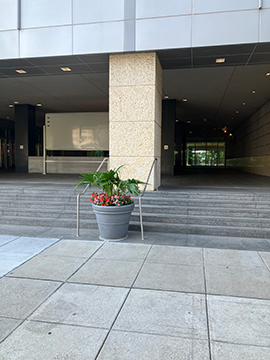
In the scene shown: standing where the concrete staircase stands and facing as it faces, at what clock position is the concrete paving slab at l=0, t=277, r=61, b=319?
The concrete paving slab is roughly at 1 o'clock from the concrete staircase.

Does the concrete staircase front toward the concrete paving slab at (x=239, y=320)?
yes

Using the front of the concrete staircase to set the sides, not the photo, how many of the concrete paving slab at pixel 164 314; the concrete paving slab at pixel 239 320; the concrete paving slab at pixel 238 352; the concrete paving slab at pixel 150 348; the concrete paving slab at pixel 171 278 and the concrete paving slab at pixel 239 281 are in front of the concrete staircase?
6

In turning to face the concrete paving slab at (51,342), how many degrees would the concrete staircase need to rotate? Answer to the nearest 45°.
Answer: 0° — it already faces it

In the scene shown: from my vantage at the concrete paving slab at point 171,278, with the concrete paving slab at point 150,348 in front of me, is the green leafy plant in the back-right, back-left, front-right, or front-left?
back-right

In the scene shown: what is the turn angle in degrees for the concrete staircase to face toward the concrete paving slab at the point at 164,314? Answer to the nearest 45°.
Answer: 0° — it already faces it

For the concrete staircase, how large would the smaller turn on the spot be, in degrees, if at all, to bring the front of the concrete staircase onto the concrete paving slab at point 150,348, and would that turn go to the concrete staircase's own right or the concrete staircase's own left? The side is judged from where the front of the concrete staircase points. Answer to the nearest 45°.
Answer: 0° — it already faces it

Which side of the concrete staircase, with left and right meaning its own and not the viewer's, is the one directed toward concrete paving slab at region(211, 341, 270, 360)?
front

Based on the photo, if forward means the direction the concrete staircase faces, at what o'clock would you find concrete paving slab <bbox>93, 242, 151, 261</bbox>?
The concrete paving slab is roughly at 1 o'clock from the concrete staircase.

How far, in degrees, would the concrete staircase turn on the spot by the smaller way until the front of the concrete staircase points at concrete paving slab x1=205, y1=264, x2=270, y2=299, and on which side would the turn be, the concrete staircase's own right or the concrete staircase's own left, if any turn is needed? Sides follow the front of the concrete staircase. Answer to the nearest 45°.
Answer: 0° — it already faces it

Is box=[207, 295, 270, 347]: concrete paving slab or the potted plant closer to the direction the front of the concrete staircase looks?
the concrete paving slab

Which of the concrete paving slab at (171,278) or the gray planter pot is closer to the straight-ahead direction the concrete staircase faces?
the concrete paving slab

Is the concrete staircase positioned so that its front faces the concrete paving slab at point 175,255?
yes

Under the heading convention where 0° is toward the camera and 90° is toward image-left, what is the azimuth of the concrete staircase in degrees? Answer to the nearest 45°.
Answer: approximately 0°
